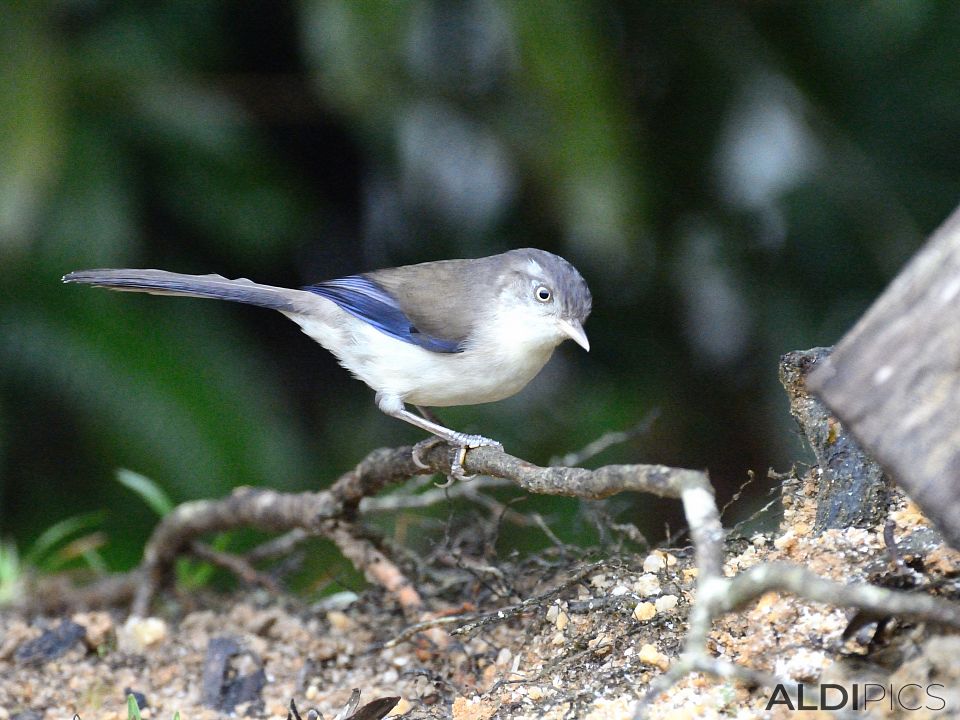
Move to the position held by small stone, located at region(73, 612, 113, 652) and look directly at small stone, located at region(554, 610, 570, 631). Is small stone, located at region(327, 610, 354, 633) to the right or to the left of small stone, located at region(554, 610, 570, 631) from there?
left

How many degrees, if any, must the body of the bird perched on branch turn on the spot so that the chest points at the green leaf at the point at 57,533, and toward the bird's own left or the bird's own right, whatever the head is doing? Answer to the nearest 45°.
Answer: approximately 135° to the bird's own left

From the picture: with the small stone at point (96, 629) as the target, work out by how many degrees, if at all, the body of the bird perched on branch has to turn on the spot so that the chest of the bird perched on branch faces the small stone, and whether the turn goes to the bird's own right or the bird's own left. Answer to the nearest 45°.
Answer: approximately 180°

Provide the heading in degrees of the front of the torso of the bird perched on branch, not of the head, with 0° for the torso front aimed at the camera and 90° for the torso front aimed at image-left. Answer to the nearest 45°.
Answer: approximately 270°

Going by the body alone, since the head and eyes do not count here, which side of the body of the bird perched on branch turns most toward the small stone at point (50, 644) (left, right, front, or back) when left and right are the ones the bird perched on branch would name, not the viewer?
back
